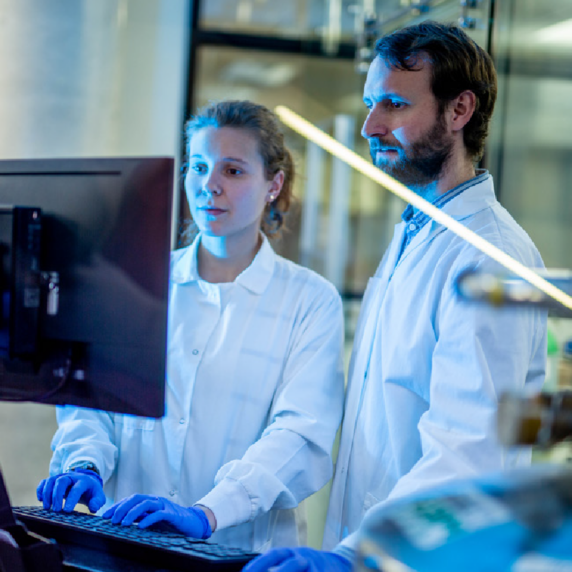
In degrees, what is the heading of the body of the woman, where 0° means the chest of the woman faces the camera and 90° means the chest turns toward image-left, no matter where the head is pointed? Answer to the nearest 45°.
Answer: approximately 45°

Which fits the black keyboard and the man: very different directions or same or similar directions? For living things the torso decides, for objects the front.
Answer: very different directions

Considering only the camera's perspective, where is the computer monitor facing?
facing away from the viewer and to the right of the viewer

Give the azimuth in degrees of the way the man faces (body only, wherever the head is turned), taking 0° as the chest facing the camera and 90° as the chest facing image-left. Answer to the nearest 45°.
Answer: approximately 45°

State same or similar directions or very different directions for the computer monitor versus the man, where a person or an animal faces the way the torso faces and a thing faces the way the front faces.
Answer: very different directions

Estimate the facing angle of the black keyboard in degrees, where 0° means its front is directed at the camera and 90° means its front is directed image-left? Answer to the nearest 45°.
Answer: approximately 225°
